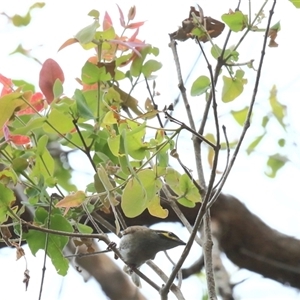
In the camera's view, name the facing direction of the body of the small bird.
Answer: to the viewer's right
